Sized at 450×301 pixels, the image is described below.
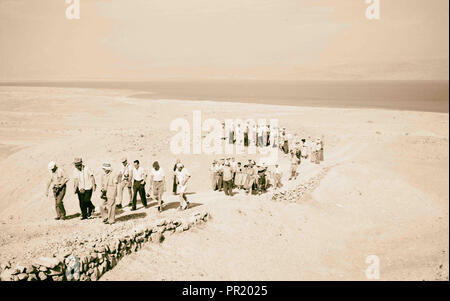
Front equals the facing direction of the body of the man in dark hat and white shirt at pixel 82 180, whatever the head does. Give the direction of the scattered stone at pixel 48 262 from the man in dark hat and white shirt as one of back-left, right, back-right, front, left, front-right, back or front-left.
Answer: front-left

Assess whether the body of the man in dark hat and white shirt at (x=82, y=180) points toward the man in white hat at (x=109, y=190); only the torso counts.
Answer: no

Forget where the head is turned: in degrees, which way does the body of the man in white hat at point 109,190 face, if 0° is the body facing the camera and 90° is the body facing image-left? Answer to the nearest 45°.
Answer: approximately 45°

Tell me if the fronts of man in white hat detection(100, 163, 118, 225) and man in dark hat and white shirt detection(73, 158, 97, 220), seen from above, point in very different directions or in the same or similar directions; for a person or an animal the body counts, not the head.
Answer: same or similar directions

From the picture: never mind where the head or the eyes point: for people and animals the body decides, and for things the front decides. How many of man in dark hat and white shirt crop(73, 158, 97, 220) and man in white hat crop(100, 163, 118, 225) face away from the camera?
0

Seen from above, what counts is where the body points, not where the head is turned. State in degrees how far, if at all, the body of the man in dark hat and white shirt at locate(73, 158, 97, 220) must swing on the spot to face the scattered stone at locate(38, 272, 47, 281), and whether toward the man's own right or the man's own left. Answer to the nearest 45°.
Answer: approximately 45° to the man's own left

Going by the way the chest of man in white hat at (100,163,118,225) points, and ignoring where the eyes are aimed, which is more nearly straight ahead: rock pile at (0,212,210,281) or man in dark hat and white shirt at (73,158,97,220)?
the rock pile

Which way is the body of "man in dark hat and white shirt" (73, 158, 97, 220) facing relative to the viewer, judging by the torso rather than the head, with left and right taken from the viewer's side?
facing the viewer and to the left of the viewer
